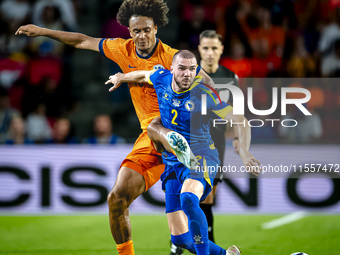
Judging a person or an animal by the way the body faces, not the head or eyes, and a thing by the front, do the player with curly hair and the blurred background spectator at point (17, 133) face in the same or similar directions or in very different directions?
same or similar directions

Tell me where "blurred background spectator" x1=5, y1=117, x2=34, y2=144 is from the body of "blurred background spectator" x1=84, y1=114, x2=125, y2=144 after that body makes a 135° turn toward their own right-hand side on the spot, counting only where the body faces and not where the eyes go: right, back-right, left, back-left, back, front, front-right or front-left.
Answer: front-left

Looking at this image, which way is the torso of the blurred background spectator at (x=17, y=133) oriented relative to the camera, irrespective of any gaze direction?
toward the camera

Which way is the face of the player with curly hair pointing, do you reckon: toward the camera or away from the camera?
toward the camera

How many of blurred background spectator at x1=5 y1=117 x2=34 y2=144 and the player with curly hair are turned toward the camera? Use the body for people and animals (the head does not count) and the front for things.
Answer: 2

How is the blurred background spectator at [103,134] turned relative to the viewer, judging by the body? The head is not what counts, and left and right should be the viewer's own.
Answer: facing the viewer

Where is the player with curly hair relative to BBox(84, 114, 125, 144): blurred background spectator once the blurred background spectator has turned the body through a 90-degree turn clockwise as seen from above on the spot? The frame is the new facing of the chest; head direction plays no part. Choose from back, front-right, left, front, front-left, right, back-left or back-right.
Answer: left

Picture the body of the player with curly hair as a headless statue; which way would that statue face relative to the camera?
toward the camera
